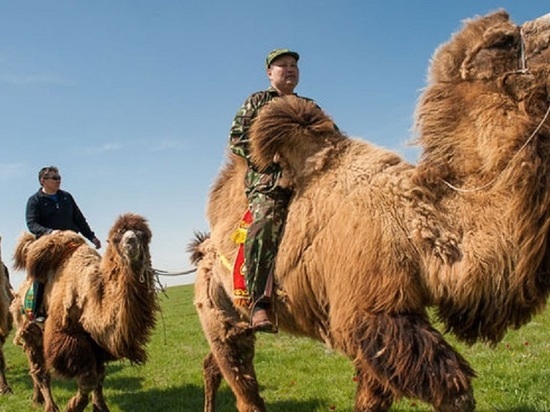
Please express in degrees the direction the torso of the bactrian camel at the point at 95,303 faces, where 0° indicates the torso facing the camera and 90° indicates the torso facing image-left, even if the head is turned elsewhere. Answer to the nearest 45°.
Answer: approximately 315°

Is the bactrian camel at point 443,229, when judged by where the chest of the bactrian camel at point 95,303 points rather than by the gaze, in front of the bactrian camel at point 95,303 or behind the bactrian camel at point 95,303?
in front
